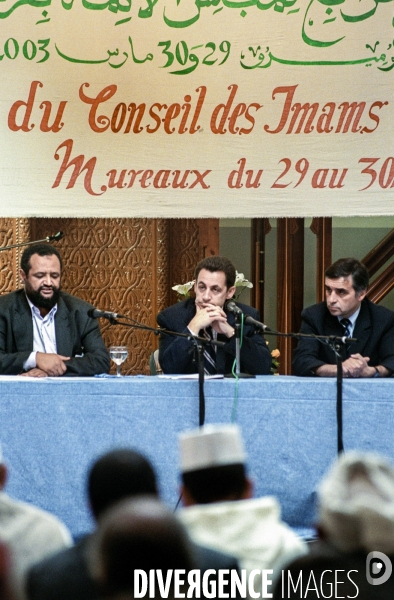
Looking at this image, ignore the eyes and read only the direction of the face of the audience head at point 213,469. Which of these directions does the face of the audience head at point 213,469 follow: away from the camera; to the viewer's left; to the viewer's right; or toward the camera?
away from the camera

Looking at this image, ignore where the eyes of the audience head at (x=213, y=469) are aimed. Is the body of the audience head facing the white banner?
yes

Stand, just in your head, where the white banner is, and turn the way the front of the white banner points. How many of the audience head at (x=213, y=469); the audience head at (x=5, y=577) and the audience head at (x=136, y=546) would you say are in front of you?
3

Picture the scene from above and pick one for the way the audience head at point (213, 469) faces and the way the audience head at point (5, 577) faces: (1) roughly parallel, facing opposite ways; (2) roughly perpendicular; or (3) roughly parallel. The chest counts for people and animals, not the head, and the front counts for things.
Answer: roughly parallel

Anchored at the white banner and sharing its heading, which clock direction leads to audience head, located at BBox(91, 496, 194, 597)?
The audience head is roughly at 12 o'clock from the white banner.

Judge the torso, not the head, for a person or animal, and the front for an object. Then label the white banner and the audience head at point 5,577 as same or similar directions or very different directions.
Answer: very different directions

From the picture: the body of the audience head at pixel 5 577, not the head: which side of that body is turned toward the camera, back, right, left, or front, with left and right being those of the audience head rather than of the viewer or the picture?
back

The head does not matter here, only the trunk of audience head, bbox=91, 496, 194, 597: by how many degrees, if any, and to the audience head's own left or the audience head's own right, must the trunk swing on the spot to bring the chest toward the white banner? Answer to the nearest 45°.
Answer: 0° — they already face it

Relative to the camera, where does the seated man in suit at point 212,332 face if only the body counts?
toward the camera

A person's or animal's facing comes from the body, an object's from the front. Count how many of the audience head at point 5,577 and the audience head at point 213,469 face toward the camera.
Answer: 0

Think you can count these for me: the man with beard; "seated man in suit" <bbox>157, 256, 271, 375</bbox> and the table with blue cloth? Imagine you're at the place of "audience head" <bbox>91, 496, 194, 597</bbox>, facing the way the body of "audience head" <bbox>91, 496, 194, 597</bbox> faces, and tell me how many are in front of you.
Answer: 3

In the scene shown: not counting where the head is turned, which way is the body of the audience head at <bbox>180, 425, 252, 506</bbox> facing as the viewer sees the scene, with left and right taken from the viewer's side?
facing away from the viewer

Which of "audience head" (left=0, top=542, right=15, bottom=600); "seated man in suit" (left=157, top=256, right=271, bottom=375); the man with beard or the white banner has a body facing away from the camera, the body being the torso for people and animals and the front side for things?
the audience head

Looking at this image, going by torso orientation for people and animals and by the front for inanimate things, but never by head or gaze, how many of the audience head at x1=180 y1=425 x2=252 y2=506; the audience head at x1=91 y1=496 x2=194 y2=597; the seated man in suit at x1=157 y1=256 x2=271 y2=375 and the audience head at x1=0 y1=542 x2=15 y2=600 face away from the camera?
3

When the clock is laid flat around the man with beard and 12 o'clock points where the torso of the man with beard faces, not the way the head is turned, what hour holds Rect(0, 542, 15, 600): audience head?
The audience head is roughly at 12 o'clock from the man with beard.

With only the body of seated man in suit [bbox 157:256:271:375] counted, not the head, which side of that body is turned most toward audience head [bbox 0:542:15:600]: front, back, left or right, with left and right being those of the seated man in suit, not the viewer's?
front

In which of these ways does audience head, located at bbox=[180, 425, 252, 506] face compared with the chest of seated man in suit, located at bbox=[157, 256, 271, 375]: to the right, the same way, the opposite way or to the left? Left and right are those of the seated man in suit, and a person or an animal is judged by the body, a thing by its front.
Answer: the opposite way
